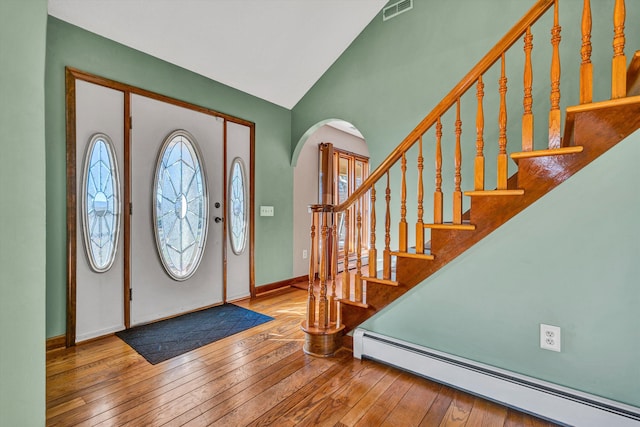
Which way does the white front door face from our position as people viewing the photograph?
facing the viewer and to the right of the viewer

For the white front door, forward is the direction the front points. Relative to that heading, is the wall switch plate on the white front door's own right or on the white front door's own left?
on the white front door's own left

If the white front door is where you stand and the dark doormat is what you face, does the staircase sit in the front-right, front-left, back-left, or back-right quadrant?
front-left

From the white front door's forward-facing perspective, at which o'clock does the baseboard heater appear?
The baseboard heater is roughly at 12 o'clock from the white front door.

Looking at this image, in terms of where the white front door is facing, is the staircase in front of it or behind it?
in front

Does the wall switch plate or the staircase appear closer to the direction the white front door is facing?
the staircase

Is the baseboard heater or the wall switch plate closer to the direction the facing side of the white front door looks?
the baseboard heater
